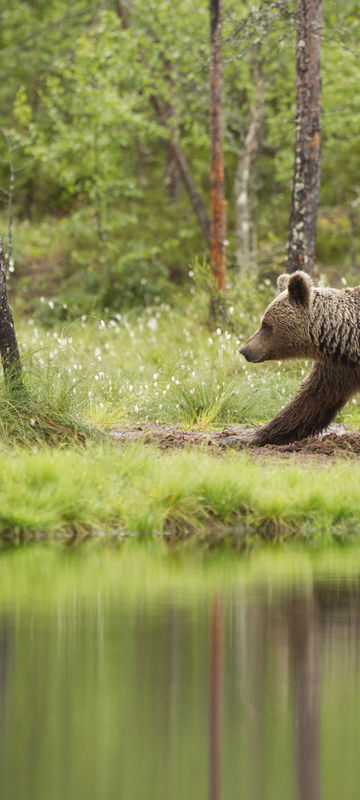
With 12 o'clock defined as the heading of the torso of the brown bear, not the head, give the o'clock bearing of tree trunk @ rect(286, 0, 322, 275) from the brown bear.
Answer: The tree trunk is roughly at 3 o'clock from the brown bear.

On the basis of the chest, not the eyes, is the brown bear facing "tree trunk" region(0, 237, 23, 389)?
yes

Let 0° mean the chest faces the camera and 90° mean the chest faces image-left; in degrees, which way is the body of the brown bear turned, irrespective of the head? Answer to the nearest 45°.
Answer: approximately 90°
